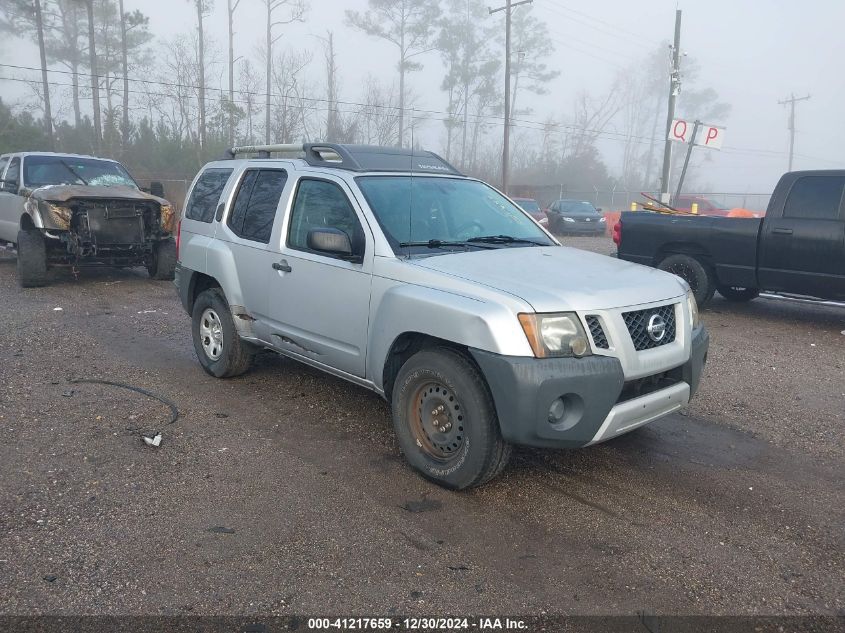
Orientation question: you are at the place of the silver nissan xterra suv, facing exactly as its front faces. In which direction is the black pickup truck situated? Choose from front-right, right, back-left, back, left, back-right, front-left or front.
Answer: left

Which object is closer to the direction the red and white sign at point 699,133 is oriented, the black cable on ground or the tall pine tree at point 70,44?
the black cable on ground

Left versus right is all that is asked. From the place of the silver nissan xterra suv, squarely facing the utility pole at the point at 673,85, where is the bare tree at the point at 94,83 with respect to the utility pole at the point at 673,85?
left

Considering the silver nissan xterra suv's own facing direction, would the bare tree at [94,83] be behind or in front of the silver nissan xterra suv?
behind

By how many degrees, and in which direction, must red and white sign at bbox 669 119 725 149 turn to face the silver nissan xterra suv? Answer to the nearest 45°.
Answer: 0° — it already faces it

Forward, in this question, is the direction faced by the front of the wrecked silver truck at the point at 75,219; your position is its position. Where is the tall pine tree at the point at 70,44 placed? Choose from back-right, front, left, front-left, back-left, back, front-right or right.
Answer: back-left

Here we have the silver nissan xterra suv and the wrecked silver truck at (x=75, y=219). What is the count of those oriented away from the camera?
0

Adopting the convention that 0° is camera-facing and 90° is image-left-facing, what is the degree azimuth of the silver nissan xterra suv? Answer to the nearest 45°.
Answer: approximately 315°

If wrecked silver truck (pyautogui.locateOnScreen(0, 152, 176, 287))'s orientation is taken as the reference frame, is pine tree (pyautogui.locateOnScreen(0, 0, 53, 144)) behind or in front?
behind

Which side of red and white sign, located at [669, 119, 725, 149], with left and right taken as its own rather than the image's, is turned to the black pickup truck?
front
